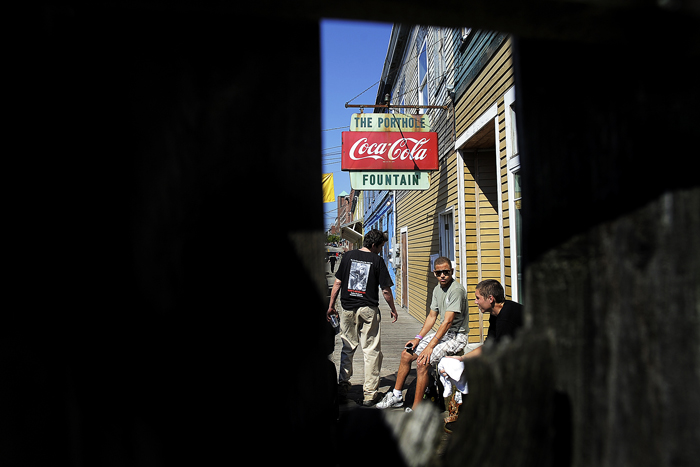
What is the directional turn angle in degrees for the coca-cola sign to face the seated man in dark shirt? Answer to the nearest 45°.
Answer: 0° — it already faces them

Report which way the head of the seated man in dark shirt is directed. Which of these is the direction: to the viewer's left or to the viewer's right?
to the viewer's left

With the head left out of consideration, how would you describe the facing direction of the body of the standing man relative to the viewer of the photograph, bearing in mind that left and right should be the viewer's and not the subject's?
facing away from the viewer

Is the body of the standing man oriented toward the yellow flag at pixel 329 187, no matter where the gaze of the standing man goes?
yes

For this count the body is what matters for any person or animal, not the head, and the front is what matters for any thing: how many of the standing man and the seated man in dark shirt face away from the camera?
1

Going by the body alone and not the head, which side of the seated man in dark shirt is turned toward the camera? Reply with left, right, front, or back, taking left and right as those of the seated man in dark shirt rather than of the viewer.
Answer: left
